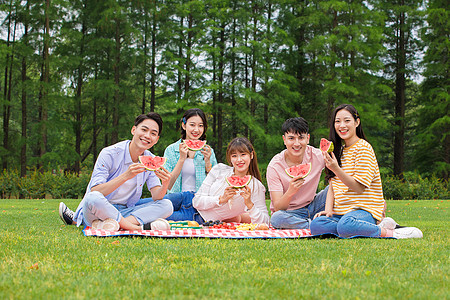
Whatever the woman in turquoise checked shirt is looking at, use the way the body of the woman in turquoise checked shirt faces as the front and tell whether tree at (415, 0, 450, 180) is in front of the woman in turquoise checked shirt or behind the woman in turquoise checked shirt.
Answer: behind

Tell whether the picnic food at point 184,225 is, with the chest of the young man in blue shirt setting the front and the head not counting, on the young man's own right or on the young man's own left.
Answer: on the young man's own left

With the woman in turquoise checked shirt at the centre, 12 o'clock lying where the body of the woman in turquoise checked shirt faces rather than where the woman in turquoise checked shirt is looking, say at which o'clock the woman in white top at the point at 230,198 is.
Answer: The woman in white top is roughly at 11 o'clock from the woman in turquoise checked shirt.

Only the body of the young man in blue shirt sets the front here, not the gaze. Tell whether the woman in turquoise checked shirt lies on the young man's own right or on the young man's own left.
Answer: on the young man's own left

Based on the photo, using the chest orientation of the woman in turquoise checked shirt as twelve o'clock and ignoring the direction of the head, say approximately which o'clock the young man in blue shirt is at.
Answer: The young man in blue shirt is roughly at 1 o'clock from the woman in turquoise checked shirt.

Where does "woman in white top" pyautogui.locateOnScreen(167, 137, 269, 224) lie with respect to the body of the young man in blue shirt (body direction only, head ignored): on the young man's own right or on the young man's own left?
on the young man's own left

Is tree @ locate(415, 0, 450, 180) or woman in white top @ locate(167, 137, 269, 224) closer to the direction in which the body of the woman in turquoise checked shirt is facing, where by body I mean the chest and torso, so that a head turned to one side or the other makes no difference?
the woman in white top

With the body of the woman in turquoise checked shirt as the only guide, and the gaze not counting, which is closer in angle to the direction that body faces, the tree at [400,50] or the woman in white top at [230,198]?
the woman in white top

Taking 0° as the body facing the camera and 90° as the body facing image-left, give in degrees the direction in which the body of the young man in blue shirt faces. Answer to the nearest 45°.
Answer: approximately 315°

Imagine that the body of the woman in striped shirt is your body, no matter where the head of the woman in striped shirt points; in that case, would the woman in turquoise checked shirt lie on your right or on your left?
on your right

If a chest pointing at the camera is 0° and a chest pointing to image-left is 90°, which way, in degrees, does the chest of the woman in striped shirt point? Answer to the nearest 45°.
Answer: approximately 45°
